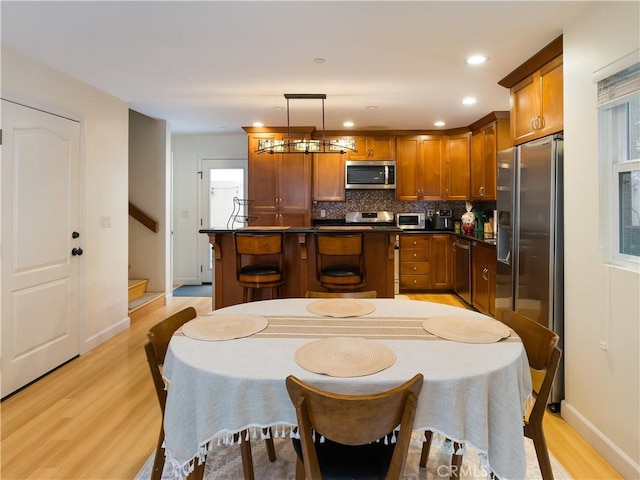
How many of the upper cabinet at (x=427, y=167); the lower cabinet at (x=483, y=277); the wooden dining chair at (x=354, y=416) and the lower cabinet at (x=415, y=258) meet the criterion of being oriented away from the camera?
1

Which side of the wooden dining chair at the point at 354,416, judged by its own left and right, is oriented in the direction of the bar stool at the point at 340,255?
front

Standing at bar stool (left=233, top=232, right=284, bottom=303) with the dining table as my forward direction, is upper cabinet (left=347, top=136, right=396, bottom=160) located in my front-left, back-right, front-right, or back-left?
back-left

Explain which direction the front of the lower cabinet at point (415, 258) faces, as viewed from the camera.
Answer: facing the viewer

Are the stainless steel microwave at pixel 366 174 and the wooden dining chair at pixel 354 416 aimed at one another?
yes

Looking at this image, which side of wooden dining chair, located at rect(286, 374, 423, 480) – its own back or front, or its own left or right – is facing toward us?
back

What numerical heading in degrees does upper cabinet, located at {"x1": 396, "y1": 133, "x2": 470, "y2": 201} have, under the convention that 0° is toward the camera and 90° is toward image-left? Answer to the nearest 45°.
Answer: approximately 0°

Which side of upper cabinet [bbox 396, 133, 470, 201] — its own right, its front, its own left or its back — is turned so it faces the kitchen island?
front
